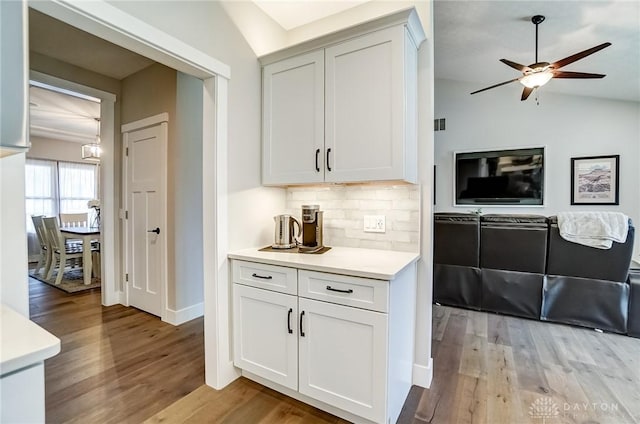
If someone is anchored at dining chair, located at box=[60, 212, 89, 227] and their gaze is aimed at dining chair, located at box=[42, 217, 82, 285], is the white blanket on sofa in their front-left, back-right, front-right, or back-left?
front-left

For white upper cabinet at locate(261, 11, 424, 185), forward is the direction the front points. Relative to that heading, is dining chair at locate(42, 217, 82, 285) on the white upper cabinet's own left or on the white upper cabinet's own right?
on the white upper cabinet's own right

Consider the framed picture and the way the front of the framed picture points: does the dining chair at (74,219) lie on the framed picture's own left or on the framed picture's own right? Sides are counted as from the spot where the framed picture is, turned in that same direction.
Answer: on the framed picture's own right

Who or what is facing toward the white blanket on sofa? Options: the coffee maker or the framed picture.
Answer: the framed picture

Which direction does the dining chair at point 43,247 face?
to the viewer's right

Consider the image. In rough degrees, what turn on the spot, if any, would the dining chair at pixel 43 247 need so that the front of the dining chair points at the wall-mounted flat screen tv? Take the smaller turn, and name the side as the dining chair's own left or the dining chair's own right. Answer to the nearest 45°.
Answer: approximately 45° to the dining chair's own right

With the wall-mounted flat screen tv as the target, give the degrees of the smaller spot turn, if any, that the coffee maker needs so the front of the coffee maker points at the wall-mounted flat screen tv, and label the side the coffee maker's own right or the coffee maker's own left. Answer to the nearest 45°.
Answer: approximately 180°

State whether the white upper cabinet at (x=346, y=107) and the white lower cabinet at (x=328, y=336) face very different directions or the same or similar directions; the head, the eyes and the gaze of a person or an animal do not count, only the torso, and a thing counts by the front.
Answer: same or similar directions

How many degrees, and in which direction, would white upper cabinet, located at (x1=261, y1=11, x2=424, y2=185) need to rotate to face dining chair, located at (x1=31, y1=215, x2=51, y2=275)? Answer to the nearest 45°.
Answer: approximately 90° to its right

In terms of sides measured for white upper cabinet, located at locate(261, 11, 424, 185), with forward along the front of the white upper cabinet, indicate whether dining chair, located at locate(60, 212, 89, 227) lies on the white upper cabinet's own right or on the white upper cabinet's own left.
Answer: on the white upper cabinet's own right

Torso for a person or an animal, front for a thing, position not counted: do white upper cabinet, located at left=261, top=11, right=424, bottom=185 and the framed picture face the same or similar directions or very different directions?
same or similar directions

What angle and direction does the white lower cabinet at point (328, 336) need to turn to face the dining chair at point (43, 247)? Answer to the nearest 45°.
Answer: approximately 90° to its right

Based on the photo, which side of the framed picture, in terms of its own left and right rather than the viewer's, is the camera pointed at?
front
